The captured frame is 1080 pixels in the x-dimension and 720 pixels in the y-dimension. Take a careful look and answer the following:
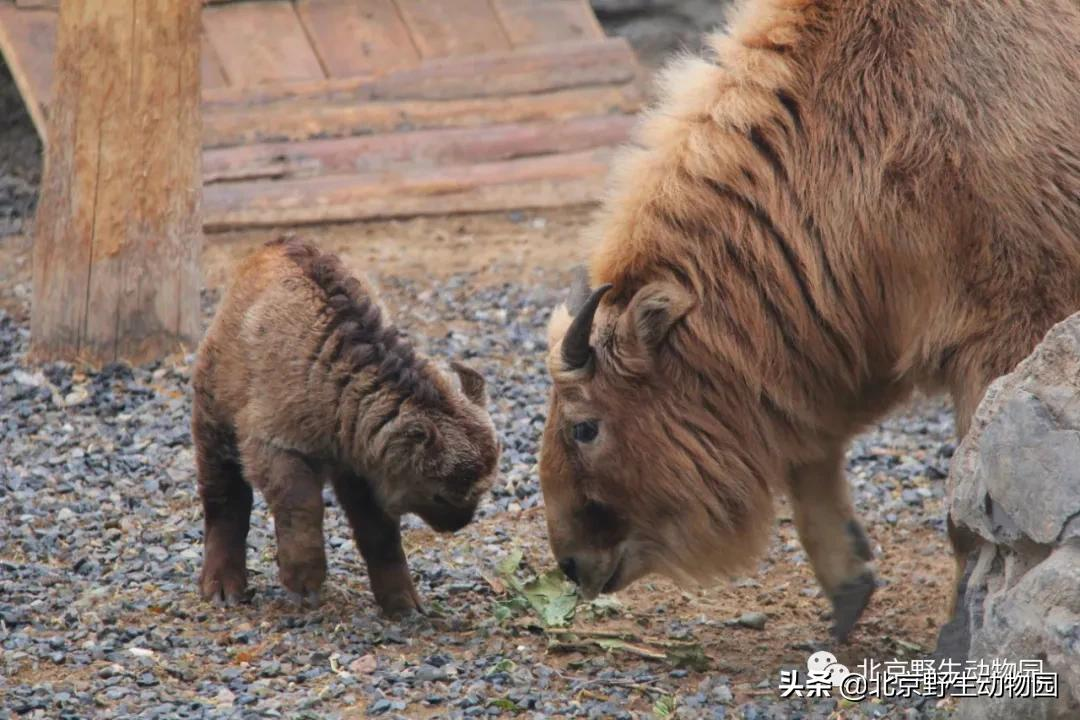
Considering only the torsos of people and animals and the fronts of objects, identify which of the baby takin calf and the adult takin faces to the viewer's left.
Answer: the adult takin

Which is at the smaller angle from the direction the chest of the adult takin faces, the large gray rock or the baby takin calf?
the baby takin calf

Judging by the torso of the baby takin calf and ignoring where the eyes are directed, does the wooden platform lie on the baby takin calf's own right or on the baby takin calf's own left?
on the baby takin calf's own left

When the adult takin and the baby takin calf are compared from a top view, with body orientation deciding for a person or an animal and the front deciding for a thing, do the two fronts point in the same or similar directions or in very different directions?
very different directions

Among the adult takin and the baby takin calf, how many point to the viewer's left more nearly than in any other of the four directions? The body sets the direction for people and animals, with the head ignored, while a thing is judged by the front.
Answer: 1

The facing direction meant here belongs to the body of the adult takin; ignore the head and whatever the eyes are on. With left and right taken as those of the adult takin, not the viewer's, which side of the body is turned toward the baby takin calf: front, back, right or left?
front

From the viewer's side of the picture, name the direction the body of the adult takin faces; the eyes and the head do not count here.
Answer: to the viewer's left

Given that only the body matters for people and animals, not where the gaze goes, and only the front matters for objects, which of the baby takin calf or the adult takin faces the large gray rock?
the baby takin calf

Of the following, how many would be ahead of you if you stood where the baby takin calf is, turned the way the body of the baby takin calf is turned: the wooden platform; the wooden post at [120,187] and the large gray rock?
1

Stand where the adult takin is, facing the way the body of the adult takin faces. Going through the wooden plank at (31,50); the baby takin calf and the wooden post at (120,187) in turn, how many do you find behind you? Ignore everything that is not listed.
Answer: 0

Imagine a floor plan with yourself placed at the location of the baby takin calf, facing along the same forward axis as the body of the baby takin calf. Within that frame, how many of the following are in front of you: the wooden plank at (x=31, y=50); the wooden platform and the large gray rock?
1

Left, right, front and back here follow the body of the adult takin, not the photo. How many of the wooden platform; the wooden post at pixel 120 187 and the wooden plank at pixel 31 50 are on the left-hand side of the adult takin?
0

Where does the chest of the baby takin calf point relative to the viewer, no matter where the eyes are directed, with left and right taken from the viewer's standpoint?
facing the viewer and to the right of the viewer

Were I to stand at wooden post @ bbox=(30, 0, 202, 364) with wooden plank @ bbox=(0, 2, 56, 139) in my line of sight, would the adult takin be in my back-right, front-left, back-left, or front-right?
back-right

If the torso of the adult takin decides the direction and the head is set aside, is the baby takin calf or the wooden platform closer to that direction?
the baby takin calf

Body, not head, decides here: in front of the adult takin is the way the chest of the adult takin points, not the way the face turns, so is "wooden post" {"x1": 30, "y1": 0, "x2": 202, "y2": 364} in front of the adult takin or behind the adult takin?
in front

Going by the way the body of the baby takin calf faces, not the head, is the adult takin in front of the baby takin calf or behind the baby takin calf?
in front

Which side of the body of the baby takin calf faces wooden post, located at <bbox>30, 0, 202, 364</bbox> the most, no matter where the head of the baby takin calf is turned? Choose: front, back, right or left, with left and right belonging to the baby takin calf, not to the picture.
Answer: back

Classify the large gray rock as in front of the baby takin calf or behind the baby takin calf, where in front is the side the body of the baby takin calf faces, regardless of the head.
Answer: in front

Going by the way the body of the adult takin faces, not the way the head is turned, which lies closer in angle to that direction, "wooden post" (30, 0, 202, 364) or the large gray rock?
the wooden post
